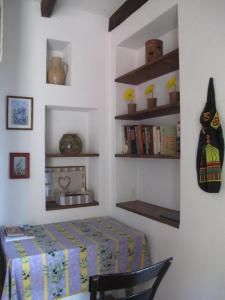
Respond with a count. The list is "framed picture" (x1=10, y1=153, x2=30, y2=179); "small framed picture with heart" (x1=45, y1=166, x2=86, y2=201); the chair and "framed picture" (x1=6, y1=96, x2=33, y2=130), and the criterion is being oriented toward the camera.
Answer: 3

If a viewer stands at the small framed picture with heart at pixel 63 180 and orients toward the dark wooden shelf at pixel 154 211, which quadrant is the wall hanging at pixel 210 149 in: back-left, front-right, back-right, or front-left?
front-right

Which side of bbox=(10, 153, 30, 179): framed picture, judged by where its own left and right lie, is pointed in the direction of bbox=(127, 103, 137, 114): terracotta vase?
left

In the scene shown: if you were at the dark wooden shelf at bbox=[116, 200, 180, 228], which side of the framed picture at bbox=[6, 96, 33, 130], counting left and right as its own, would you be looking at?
left

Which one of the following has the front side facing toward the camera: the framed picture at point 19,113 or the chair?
the framed picture

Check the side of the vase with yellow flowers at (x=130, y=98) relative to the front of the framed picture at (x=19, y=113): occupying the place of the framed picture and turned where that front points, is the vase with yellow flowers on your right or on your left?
on your left

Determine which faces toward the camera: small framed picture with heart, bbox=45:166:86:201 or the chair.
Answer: the small framed picture with heart

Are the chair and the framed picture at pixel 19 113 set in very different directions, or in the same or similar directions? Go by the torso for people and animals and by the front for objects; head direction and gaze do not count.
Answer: very different directions

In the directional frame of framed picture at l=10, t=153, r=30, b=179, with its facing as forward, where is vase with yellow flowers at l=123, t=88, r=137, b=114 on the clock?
The vase with yellow flowers is roughly at 9 o'clock from the framed picture.

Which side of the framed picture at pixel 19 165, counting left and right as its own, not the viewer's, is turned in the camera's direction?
front

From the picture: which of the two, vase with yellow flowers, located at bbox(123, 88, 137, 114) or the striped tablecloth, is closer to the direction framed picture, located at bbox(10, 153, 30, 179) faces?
the striped tablecloth

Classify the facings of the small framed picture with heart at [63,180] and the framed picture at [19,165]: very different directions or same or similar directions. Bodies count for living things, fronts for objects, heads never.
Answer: same or similar directions

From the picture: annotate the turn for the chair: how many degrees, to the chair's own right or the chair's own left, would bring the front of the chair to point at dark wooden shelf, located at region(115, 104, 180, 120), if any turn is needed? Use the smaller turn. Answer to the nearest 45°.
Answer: approximately 45° to the chair's own right

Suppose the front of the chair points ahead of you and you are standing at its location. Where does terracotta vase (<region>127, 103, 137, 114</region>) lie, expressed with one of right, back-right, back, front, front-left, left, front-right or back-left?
front-right

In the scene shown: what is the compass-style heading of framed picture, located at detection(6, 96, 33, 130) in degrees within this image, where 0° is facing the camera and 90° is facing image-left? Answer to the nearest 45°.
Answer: approximately 0°

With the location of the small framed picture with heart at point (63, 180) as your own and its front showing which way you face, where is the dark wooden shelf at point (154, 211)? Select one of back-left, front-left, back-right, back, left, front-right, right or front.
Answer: front-left

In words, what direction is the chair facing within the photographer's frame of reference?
facing away from the viewer and to the left of the viewer

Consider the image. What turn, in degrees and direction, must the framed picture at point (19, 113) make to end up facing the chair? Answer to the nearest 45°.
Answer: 0° — it already faces it

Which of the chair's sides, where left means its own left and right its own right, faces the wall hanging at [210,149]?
right
